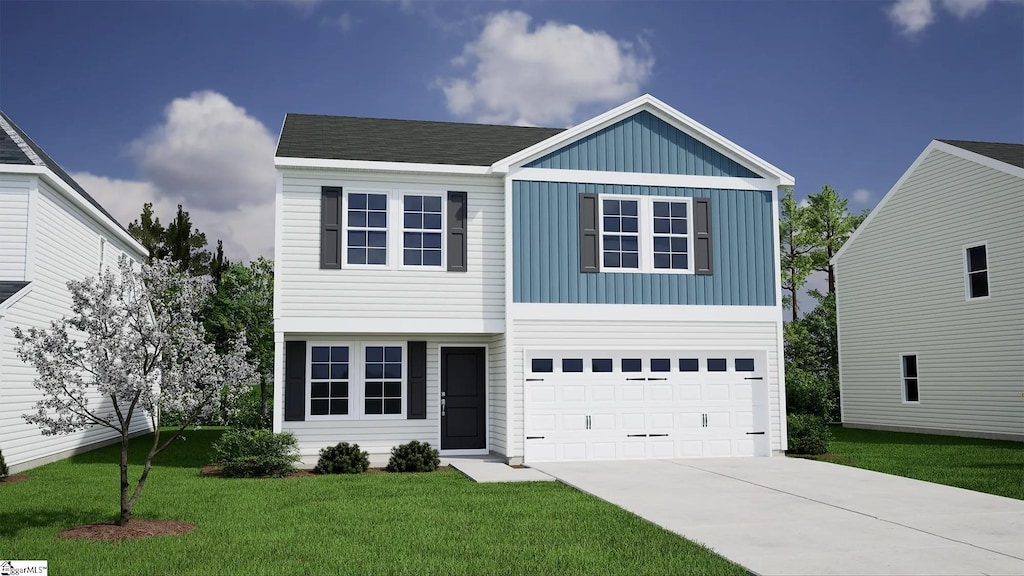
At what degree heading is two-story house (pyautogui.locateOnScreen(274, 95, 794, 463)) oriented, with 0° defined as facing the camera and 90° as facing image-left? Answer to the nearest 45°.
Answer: approximately 0°

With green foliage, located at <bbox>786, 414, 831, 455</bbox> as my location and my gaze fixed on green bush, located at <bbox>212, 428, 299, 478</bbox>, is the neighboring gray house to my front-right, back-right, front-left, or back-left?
back-right

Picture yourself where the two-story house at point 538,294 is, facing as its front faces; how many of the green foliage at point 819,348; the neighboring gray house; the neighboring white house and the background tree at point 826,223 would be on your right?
1

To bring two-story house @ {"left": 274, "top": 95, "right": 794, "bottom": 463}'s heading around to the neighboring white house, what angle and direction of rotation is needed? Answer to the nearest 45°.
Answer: approximately 90° to its right

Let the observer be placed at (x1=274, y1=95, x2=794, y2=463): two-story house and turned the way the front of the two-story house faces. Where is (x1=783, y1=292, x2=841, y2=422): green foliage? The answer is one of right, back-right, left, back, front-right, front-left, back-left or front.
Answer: back-left

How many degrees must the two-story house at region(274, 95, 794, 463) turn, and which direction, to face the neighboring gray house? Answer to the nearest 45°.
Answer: approximately 135° to its left

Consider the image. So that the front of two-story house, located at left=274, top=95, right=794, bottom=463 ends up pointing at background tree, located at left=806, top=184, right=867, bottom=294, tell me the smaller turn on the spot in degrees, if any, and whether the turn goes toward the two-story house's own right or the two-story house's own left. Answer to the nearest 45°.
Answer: approximately 135° to the two-story house's own left

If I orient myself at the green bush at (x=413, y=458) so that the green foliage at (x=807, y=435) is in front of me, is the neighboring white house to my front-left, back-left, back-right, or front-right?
back-left

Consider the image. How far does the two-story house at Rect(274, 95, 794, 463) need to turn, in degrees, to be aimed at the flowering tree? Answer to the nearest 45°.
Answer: approximately 45° to its right
